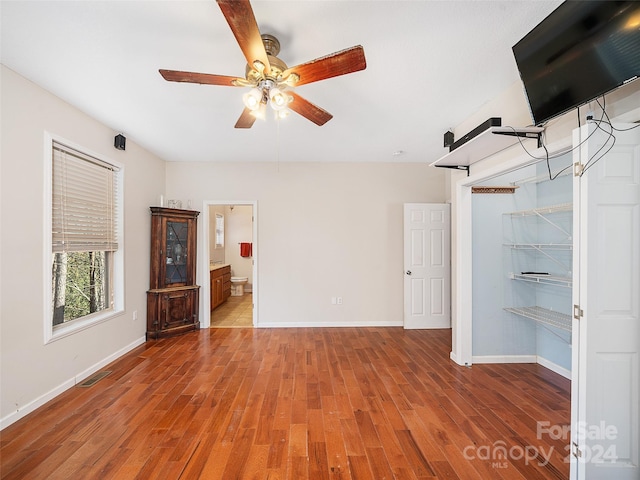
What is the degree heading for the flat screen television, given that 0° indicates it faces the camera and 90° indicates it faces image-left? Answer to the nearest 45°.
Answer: approximately 45°

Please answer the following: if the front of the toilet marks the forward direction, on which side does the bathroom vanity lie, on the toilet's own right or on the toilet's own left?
on the toilet's own right

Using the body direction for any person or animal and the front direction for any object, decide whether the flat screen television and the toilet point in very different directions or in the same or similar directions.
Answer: very different directions

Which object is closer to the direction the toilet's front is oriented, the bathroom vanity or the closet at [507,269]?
the closet
